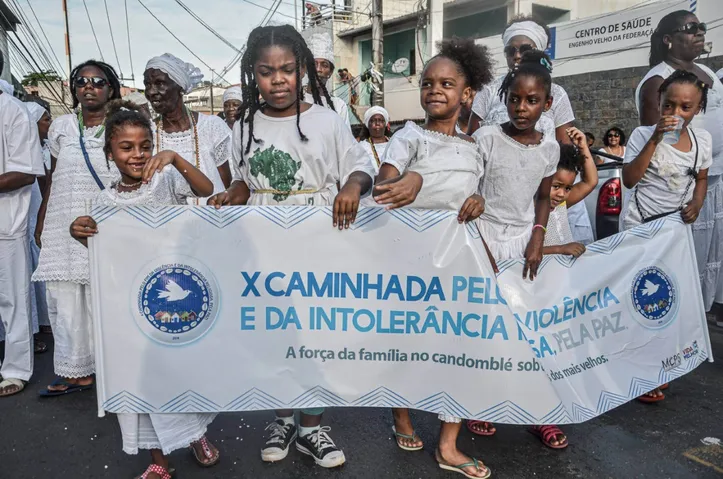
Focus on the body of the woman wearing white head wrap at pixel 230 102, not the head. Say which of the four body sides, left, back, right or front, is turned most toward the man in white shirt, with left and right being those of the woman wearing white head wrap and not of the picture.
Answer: front

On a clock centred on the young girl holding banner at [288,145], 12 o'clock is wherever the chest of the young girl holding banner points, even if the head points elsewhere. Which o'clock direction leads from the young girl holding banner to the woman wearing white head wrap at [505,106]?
The woman wearing white head wrap is roughly at 8 o'clock from the young girl holding banner.

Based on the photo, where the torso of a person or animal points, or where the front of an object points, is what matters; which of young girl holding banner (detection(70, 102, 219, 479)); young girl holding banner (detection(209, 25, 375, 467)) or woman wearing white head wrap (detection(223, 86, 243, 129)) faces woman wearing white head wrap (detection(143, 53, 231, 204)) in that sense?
woman wearing white head wrap (detection(223, 86, 243, 129))

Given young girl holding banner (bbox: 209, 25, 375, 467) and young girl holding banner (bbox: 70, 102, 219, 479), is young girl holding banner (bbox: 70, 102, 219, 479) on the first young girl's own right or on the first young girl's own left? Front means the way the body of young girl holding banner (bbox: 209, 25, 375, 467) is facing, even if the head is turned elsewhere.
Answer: on the first young girl's own right

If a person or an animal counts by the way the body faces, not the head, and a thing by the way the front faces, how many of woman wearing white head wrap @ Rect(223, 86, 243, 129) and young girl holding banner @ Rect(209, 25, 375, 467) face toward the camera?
2

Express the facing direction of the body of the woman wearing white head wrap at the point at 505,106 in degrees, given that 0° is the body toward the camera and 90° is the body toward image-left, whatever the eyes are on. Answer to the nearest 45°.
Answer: approximately 0°

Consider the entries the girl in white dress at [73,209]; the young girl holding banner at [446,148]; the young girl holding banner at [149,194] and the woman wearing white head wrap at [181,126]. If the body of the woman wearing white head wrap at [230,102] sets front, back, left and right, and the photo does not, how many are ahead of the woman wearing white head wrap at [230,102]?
4

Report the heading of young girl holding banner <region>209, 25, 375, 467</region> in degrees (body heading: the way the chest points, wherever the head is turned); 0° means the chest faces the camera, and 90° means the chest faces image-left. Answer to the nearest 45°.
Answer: approximately 0°

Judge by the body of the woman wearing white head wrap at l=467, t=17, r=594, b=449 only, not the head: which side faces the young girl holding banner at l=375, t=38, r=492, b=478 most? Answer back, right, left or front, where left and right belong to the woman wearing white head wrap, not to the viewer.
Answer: front

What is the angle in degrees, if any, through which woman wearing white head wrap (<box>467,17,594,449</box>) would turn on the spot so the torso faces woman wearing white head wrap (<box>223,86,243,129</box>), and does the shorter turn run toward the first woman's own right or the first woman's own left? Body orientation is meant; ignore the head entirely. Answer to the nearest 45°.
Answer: approximately 135° to the first woman's own right
